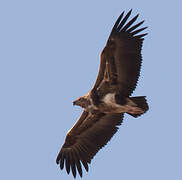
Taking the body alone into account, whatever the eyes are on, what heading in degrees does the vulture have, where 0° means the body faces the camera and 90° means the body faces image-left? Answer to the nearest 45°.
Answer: approximately 90°
